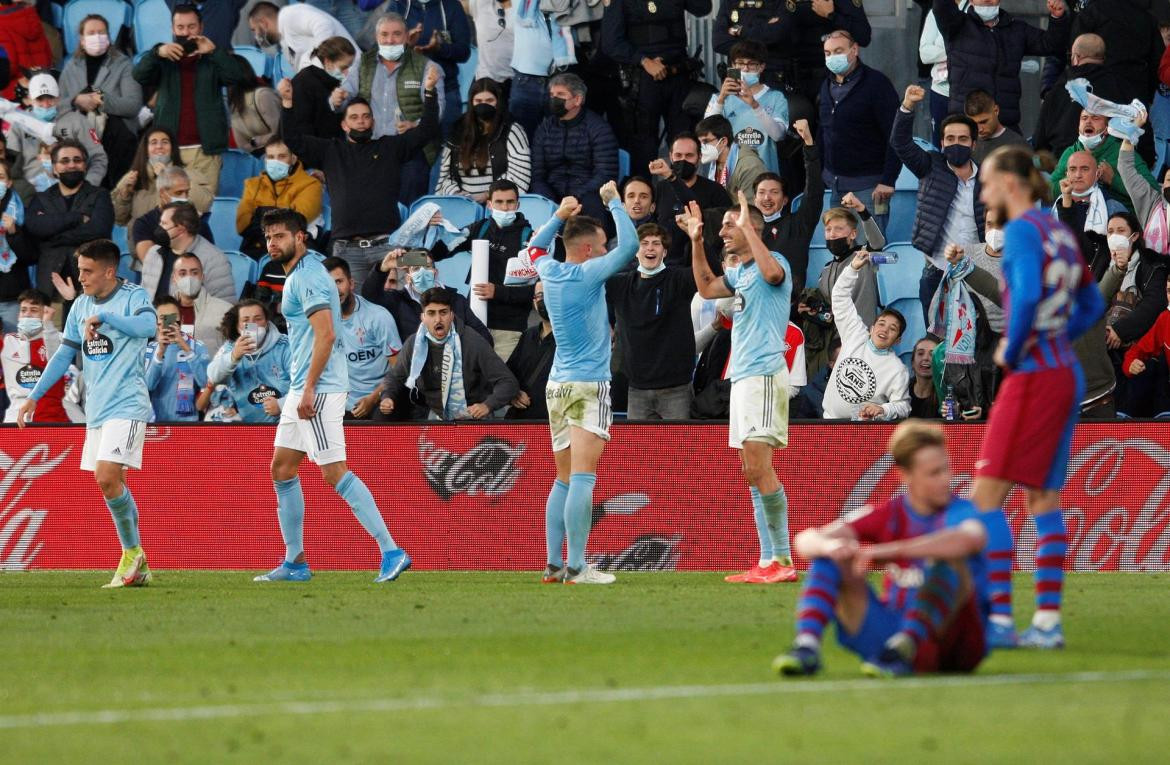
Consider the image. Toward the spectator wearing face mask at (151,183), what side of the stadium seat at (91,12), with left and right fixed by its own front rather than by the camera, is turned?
front

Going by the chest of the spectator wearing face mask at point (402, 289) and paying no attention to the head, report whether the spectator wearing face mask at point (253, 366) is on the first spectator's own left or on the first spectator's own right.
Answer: on the first spectator's own right

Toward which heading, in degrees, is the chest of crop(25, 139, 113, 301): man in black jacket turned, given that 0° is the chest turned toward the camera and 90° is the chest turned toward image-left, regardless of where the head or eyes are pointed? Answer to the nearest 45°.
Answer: approximately 0°

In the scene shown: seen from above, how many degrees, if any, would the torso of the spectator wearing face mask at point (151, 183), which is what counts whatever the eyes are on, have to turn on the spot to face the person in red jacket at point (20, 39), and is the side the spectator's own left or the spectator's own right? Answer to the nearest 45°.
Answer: approximately 135° to the spectator's own right

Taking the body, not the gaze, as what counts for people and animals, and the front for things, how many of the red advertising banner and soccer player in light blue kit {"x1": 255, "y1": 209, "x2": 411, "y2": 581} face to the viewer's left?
1

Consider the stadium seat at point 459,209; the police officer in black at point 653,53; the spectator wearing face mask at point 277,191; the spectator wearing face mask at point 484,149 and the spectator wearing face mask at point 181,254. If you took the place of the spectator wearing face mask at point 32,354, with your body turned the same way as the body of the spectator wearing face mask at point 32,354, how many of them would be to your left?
5

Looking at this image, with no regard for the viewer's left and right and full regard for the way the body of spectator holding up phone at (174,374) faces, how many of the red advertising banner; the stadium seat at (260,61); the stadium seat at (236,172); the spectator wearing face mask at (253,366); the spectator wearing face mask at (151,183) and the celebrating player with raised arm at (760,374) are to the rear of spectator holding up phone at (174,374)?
3

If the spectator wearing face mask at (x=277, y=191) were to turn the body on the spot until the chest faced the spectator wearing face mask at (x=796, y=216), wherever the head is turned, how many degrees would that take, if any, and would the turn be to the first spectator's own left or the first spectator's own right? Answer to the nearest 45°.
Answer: approximately 45° to the first spectator's own left

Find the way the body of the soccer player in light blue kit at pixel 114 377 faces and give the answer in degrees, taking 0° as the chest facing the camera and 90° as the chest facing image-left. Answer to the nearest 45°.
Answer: approximately 45°
